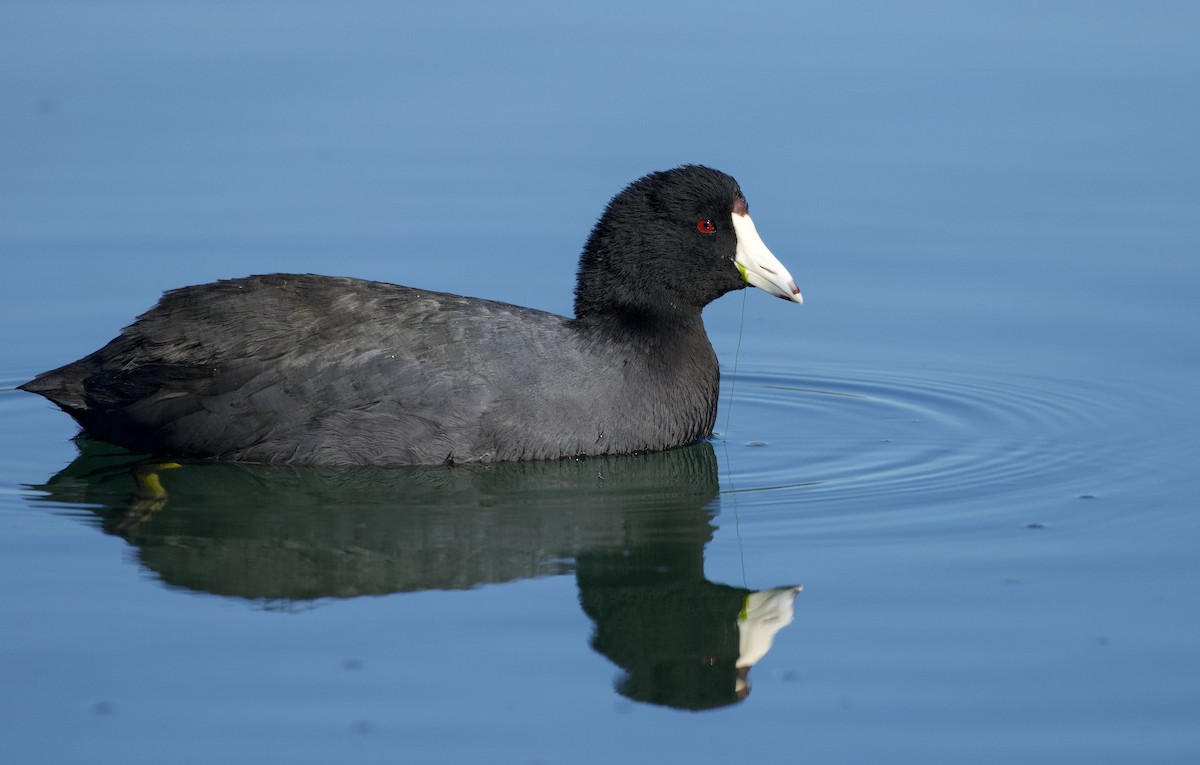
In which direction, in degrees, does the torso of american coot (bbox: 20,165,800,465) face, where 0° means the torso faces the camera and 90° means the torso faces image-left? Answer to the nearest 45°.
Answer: approximately 270°
